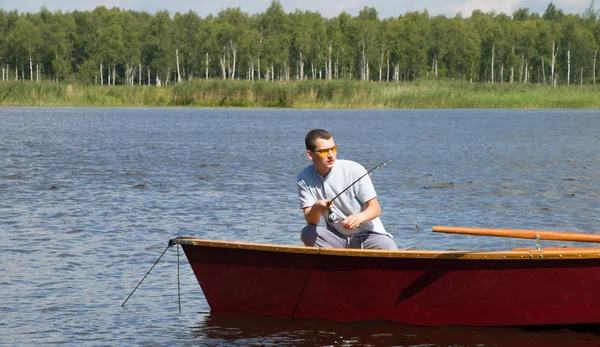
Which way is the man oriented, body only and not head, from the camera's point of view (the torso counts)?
toward the camera

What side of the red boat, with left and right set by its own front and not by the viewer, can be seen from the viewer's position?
left

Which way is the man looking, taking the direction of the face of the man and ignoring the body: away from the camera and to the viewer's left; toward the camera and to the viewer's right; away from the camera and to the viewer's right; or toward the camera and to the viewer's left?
toward the camera and to the viewer's right
